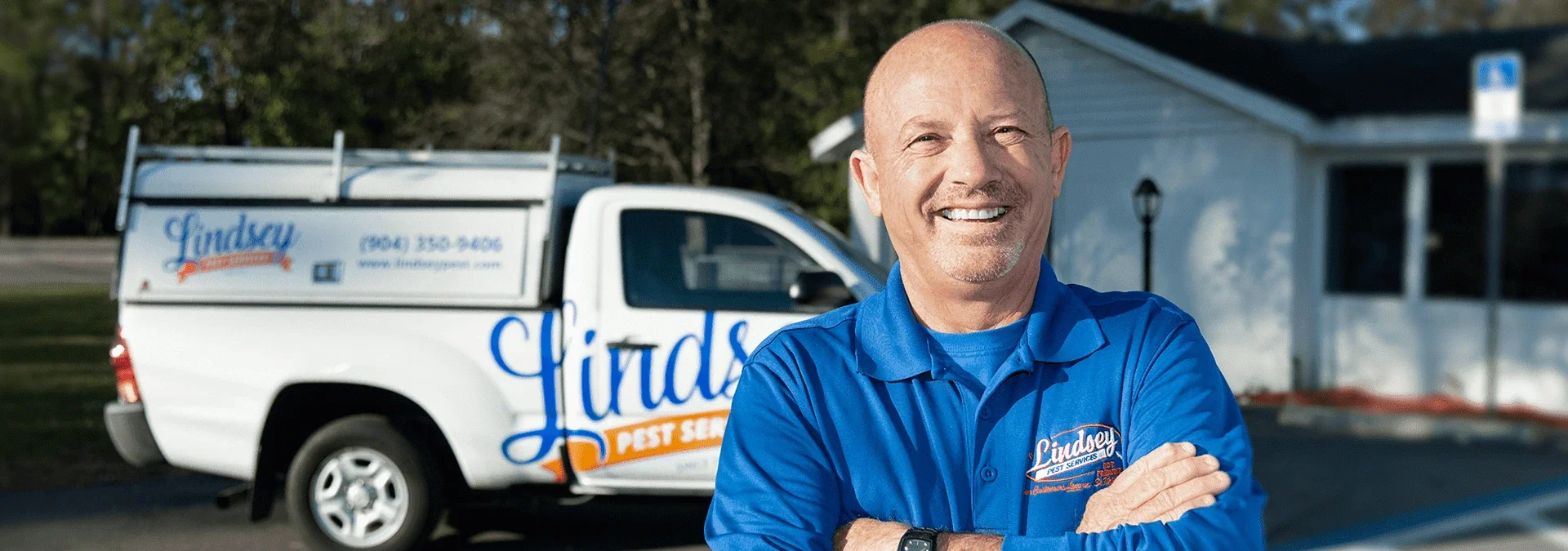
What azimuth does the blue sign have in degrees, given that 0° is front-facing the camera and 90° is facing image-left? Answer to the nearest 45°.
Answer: approximately 0°

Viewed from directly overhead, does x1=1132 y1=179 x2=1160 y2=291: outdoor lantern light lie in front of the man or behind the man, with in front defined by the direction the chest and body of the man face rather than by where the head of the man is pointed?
behind

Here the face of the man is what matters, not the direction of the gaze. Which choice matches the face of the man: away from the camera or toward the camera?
toward the camera

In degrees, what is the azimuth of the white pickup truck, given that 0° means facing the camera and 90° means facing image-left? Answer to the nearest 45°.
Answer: approximately 270°

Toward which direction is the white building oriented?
toward the camera

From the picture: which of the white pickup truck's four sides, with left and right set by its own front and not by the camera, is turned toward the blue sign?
front

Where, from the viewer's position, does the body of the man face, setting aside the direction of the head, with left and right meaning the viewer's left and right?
facing the viewer

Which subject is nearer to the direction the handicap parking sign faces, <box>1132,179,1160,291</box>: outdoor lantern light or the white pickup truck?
the white pickup truck

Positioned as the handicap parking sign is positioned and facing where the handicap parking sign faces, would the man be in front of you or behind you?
in front

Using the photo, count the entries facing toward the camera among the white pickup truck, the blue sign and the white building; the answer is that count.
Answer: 2

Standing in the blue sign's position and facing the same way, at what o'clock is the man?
The man is roughly at 12 o'clock from the blue sign.

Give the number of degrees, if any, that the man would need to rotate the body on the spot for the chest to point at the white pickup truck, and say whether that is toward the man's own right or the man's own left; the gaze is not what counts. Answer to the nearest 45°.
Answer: approximately 135° to the man's own right
